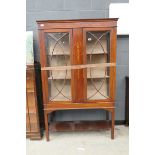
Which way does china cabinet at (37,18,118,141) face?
toward the camera
